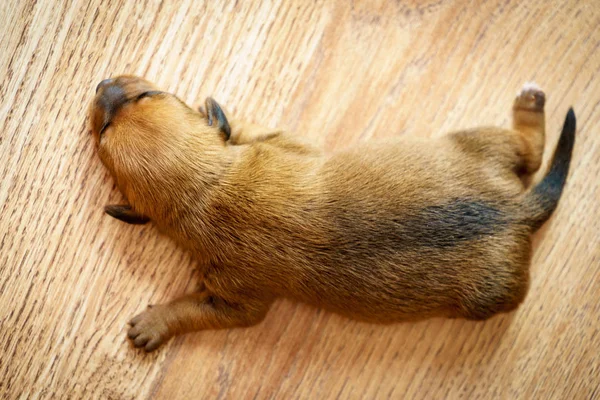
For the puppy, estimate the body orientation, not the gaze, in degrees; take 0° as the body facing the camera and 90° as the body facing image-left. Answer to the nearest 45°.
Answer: approximately 90°
